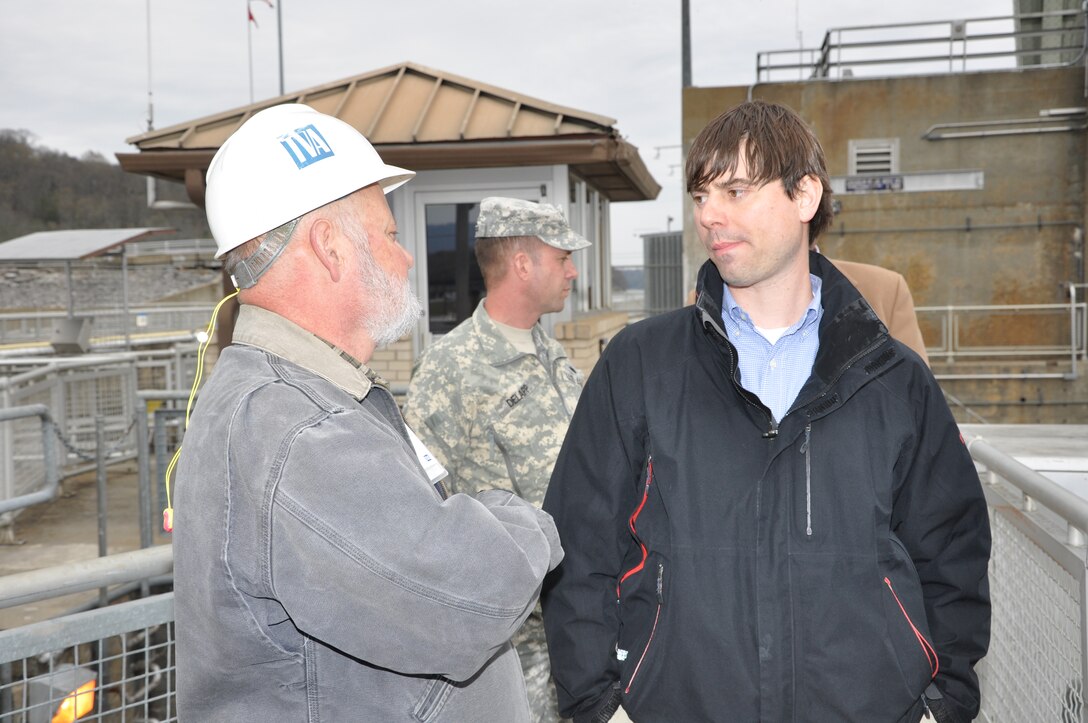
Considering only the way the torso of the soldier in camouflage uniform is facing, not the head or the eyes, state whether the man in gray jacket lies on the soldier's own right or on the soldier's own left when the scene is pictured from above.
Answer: on the soldier's own right

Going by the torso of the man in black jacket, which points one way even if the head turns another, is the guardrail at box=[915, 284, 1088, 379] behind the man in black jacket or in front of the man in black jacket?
behind

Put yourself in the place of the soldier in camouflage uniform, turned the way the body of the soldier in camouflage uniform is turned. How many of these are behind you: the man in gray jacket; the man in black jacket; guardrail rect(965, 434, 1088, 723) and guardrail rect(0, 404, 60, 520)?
1

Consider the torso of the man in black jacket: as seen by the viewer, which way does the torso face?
toward the camera

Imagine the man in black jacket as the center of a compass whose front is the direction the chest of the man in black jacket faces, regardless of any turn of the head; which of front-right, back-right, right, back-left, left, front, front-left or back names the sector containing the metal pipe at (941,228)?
back

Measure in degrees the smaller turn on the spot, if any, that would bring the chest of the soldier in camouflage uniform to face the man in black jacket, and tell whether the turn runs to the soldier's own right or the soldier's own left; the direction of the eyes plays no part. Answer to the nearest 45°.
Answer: approximately 45° to the soldier's own right

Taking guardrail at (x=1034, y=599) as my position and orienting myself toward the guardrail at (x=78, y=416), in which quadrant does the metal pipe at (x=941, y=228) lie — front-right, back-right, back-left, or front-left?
front-right

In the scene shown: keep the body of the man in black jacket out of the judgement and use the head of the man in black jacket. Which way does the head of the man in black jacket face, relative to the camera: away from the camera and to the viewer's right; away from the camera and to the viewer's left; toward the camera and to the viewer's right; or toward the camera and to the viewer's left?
toward the camera and to the viewer's left

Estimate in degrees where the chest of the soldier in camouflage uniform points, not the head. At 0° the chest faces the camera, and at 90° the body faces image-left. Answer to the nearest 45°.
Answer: approximately 315°

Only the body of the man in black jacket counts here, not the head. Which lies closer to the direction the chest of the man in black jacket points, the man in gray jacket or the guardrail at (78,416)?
the man in gray jacket

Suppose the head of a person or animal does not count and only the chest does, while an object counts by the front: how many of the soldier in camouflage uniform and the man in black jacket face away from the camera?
0

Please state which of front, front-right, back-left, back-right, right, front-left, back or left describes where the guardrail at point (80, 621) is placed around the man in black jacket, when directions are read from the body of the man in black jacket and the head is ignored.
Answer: right

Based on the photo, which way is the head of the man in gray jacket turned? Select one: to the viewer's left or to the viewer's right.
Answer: to the viewer's right

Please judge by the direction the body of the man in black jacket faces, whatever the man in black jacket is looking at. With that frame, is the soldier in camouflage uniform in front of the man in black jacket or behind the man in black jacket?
behind
